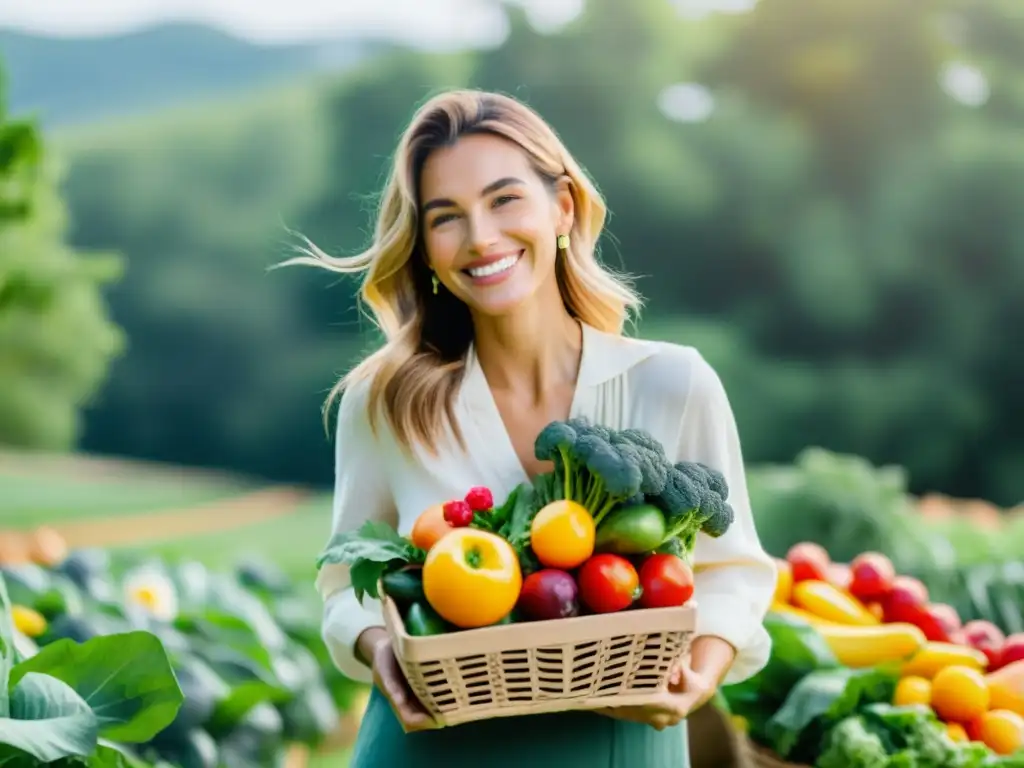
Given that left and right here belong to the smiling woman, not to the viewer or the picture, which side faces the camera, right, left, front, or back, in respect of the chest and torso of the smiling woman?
front

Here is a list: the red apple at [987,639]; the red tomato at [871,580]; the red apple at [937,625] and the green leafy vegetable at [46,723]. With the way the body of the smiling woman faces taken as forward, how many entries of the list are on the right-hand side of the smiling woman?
1

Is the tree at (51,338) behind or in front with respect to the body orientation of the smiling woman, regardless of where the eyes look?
behind

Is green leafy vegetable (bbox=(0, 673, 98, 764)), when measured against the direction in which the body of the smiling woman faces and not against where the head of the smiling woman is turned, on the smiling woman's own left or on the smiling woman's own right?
on the smiling woman's own right
